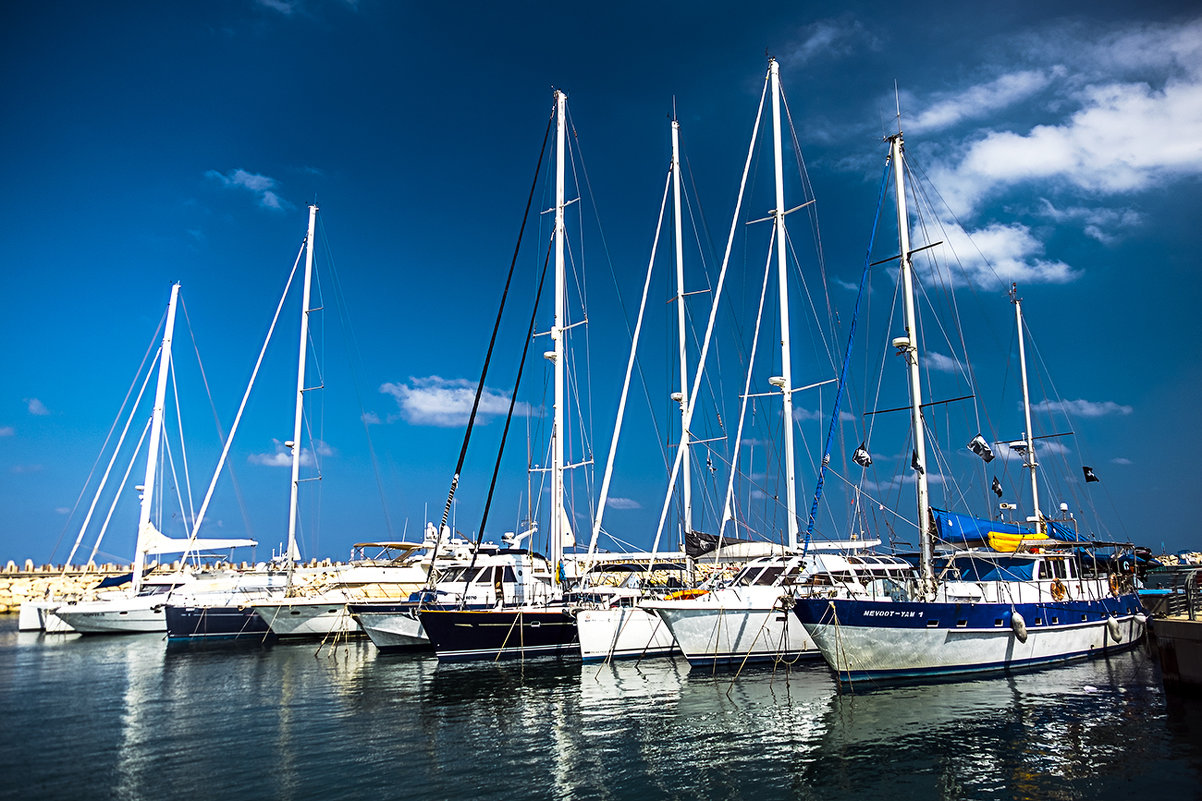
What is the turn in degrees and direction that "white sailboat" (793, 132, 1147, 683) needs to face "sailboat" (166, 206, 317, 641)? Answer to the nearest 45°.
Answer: approximately 45° to its right

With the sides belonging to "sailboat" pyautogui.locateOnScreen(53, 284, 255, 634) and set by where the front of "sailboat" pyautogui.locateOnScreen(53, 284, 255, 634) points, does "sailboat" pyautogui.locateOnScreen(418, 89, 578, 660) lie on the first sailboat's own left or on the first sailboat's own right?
on the first sailboat's own left

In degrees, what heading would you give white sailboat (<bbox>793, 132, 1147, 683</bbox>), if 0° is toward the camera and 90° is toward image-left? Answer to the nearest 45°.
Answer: approximately 45°

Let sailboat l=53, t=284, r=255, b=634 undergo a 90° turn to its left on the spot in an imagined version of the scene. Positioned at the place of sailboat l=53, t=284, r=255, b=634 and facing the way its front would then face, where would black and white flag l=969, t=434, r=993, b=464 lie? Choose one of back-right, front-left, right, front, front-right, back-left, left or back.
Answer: front-left

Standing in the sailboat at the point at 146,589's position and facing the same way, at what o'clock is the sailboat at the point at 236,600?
the sailboat at the point at 236,600 is roughly at 8 o'clock from the sailboat at the point at 146,589.

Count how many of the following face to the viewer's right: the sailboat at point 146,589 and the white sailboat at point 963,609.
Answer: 0

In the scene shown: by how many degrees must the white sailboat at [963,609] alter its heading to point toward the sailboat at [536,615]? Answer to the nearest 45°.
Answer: approximately 45° to its right

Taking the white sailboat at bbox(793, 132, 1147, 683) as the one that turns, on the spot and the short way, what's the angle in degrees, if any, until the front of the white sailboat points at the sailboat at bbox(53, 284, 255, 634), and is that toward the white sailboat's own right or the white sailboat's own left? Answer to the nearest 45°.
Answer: approximately 45° to the white sailboat's own right

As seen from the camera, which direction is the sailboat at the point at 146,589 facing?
to the viewer's left
